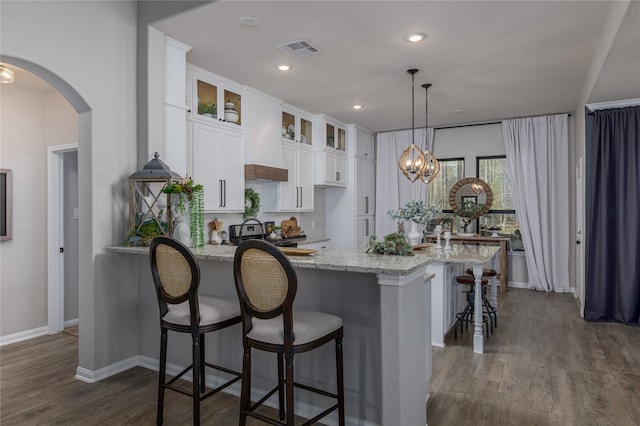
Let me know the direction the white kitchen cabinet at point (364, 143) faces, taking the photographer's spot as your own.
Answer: facing the viewer and to the right of the viewer

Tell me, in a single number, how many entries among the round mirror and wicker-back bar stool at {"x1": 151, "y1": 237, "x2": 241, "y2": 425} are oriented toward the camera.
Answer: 1

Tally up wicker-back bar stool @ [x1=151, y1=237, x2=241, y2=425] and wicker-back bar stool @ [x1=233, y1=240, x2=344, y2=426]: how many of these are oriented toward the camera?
0

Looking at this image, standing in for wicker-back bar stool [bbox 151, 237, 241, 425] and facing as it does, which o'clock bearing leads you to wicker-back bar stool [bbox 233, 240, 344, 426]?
wicker-back bar stool [bbox 233, 240, 344, 426] is roughly at 3 o'clock from wicker-back bar stool [bbox 151, 237, 241, 425].

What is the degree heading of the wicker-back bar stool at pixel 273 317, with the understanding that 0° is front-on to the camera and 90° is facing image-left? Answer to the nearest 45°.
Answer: approximately 225°

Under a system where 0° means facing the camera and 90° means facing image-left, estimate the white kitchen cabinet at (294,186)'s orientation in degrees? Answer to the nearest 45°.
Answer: approximately 315°

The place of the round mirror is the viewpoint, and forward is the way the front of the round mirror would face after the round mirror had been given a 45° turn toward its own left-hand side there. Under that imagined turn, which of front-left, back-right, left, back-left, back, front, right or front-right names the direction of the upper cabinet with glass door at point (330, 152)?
right

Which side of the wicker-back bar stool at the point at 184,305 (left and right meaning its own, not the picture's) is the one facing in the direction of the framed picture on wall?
left

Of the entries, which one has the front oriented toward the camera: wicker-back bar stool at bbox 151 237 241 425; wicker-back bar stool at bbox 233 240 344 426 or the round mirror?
the round mirror

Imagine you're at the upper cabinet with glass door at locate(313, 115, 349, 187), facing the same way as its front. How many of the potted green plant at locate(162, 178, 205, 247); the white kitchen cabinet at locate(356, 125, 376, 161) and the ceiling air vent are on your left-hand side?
1

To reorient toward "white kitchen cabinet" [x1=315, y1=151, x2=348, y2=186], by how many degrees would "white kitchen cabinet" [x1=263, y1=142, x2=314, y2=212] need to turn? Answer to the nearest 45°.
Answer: approximately 90° to its left

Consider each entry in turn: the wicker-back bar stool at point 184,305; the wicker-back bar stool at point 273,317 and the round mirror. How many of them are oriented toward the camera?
1

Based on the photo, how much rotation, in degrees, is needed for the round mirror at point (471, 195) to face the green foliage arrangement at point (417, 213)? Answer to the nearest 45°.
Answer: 0° — it already faces it
